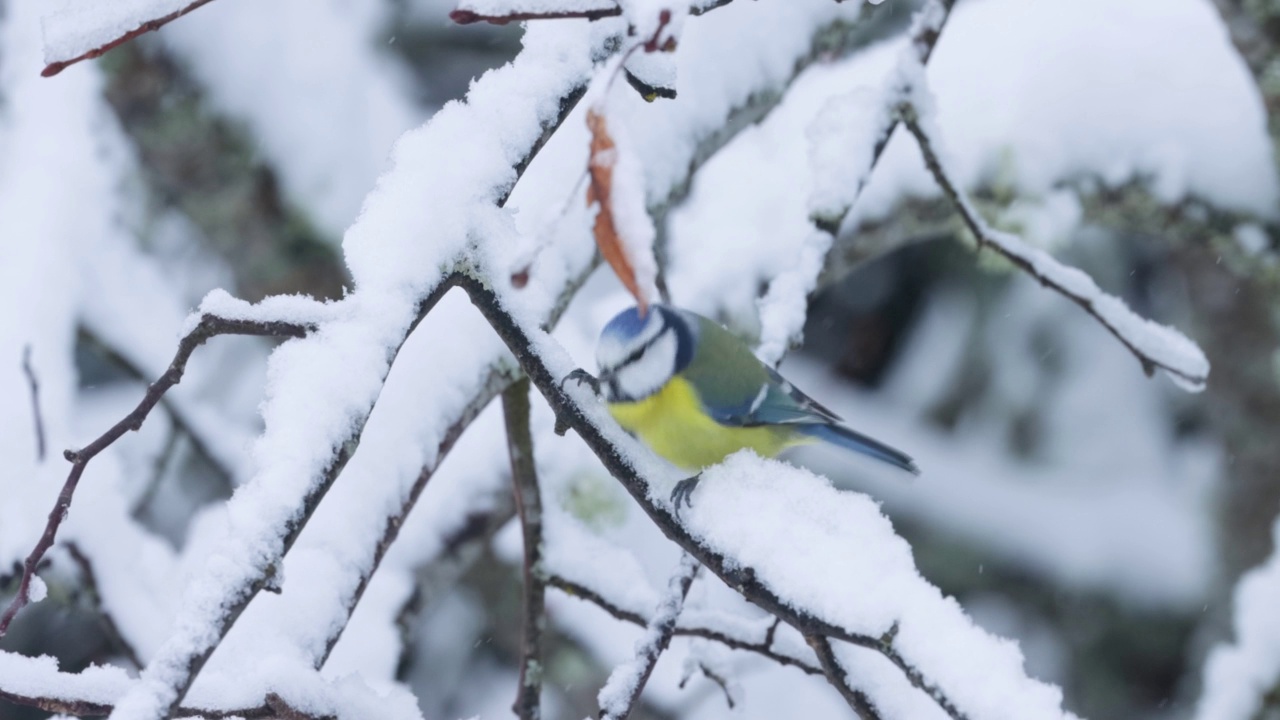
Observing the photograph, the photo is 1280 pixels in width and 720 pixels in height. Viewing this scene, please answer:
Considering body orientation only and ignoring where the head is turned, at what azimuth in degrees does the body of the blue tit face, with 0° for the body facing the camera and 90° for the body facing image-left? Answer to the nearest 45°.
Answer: approximately 90°
